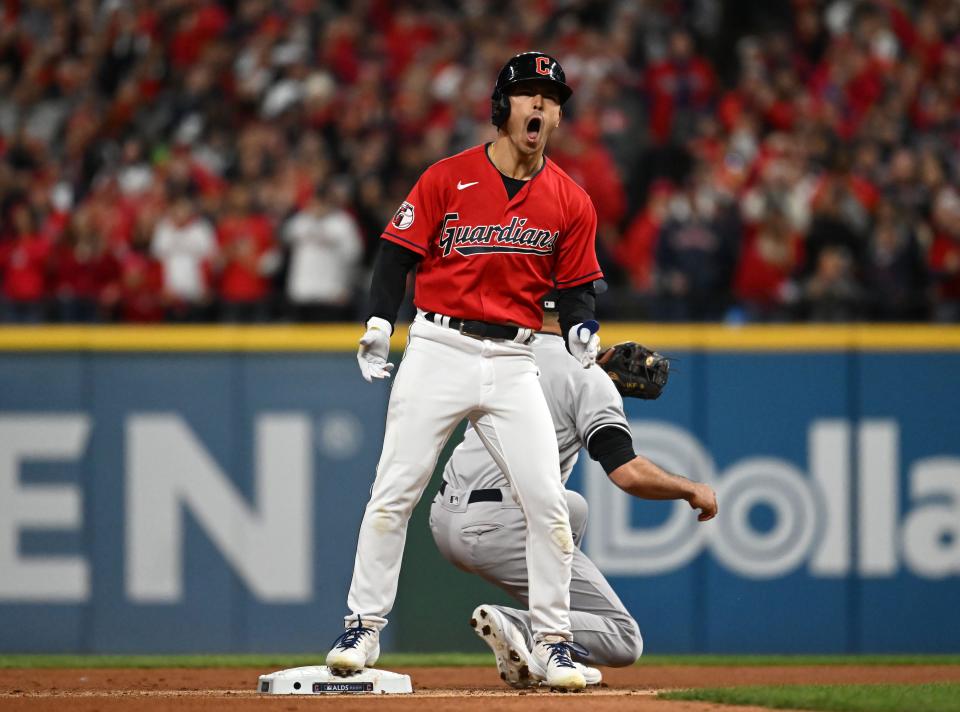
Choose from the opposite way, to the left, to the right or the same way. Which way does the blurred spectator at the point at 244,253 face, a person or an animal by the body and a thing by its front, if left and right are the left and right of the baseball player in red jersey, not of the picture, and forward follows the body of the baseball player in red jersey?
the same way

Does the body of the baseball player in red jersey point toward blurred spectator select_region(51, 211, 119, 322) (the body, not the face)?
no

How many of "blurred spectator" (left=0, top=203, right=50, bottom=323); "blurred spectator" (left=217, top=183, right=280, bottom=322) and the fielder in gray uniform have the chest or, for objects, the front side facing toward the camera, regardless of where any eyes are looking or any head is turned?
2

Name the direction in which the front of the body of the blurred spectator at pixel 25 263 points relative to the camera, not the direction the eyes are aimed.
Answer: toward the camera

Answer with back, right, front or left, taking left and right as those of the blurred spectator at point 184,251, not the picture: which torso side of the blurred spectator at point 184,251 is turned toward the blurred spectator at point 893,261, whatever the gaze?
left

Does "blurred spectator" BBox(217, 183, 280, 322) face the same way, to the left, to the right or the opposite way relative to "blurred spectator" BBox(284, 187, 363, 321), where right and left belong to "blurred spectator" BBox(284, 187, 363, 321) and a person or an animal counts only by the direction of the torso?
the same way

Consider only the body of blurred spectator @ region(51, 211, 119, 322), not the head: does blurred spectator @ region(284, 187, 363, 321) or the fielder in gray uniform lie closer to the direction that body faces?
the fielder in gray uniform

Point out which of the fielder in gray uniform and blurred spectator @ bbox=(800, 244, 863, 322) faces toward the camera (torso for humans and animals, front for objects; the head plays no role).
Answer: the blurred spectator

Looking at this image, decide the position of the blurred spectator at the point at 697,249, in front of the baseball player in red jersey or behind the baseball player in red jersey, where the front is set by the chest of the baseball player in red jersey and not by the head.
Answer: behind

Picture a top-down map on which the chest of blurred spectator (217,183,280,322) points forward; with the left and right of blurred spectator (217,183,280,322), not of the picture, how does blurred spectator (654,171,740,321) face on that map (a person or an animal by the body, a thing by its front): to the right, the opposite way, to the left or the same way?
the same way

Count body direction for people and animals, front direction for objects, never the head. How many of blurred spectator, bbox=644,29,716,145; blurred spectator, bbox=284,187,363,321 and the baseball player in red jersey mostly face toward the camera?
3

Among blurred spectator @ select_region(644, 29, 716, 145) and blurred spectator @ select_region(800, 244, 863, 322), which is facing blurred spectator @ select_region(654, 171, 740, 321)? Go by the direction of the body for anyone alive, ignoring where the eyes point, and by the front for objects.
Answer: blurred spectator @ select_region(644, 29, 716, 145)

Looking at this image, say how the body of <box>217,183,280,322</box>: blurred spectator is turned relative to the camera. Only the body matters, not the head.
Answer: toward the camera

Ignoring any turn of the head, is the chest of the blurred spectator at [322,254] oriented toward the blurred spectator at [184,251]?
no

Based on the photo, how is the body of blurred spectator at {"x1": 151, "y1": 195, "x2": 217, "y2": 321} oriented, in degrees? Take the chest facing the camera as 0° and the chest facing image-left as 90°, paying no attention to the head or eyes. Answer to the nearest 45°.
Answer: approximately 0°

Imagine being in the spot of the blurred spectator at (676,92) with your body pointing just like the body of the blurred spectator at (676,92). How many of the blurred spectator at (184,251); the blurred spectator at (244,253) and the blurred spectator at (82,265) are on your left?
0

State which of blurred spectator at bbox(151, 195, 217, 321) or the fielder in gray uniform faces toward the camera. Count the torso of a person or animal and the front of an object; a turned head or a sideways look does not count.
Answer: the blurred spectator

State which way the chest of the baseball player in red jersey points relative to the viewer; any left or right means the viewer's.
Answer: facing the viewer
